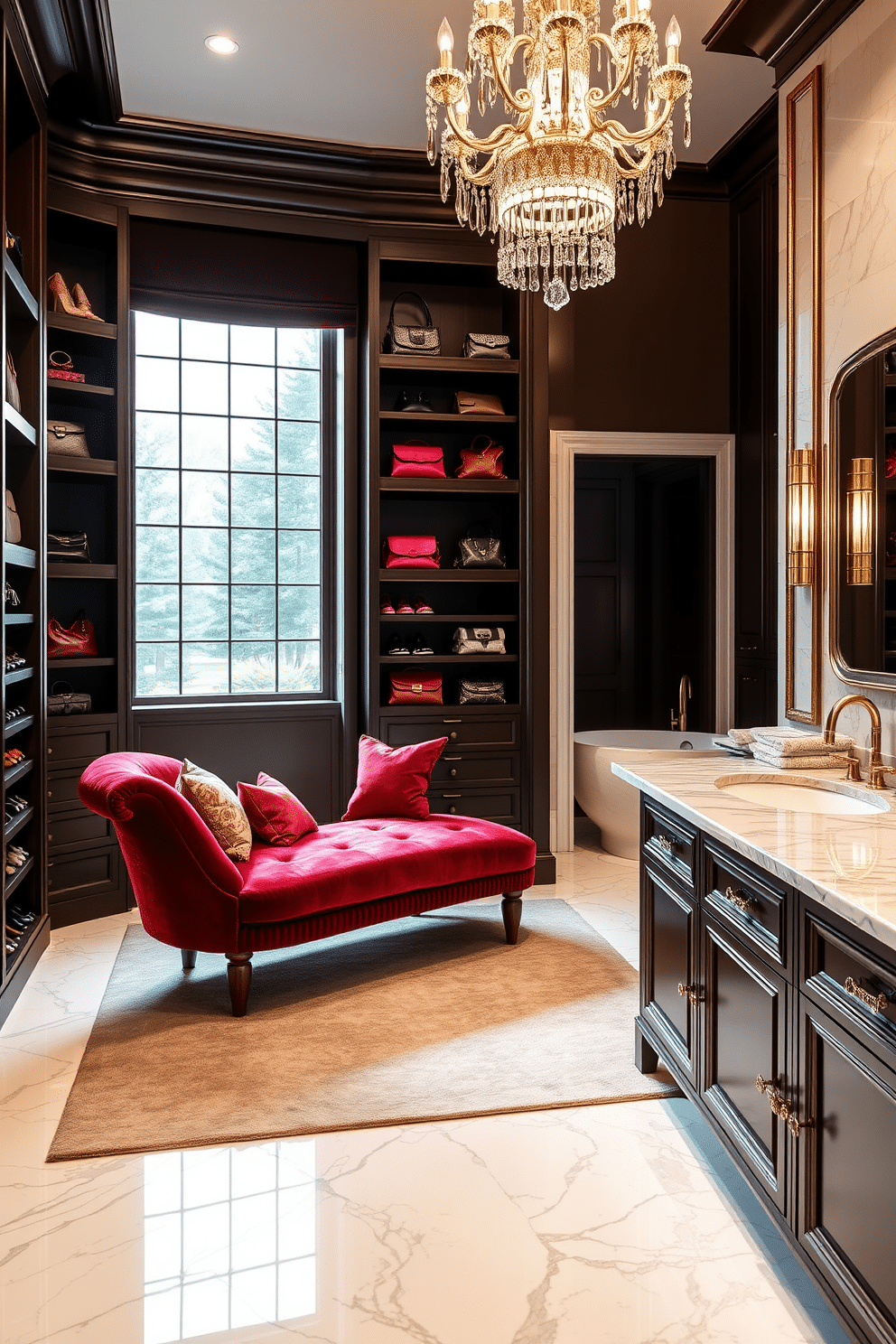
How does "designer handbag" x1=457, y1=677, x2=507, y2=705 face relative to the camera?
toward the camera

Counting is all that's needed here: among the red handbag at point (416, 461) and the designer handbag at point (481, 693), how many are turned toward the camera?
2

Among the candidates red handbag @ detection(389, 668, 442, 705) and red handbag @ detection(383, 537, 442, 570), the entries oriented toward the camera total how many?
2

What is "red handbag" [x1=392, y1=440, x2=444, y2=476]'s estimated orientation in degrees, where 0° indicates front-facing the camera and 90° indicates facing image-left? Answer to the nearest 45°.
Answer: approximately 0°

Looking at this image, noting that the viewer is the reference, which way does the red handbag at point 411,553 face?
facing the viewer

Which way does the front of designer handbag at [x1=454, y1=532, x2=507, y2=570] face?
toward the camera

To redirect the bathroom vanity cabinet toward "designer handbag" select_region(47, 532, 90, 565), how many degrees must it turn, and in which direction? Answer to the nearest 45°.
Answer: approximately 90° to its right

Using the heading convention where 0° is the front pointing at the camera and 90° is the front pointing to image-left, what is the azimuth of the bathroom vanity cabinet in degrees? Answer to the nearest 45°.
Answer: approximately 45°
